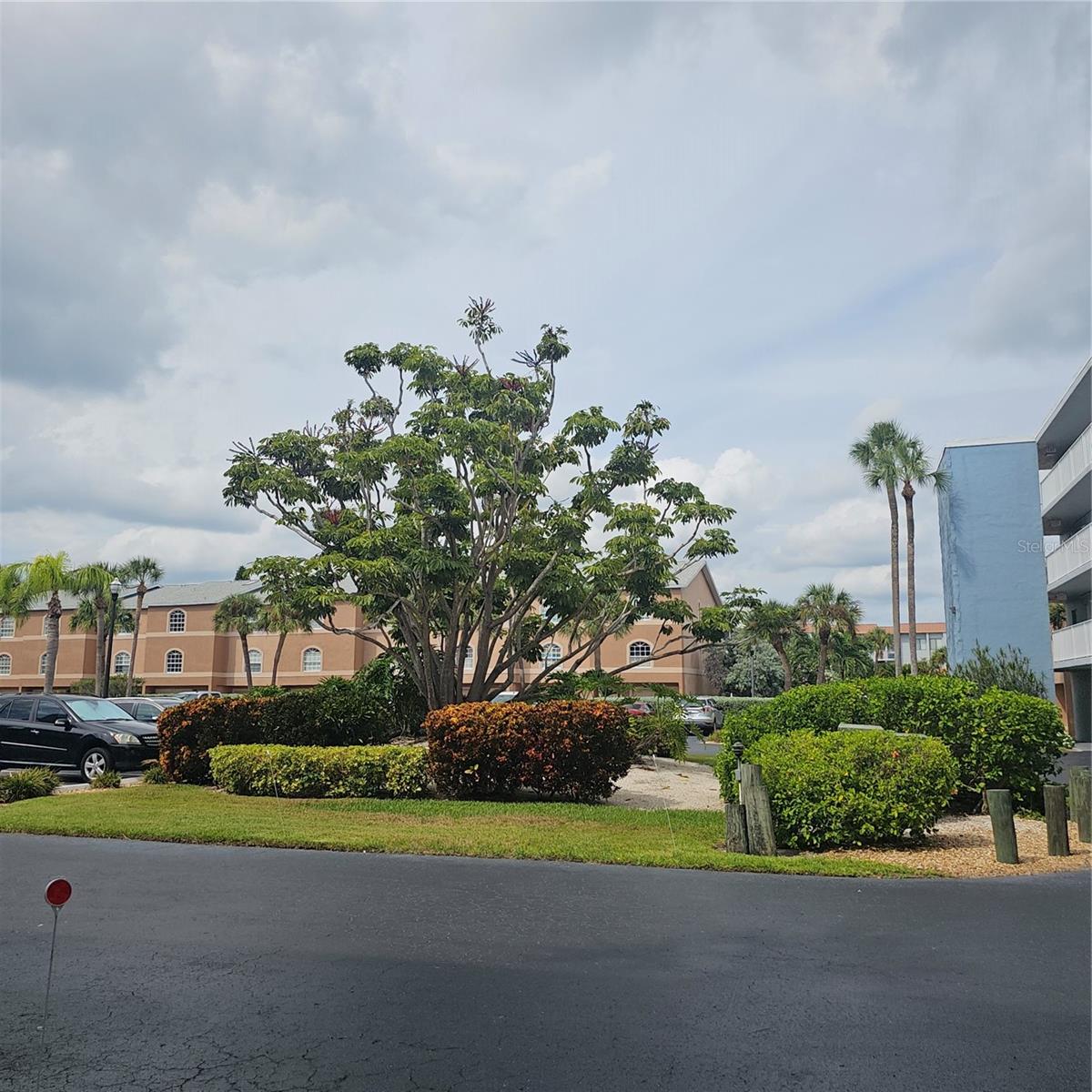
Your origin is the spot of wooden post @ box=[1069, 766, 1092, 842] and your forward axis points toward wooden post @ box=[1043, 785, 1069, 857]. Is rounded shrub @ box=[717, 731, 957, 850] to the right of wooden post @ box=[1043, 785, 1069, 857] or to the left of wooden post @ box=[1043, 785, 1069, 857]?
right

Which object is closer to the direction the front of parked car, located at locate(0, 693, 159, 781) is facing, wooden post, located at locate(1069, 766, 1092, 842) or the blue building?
the wooden post

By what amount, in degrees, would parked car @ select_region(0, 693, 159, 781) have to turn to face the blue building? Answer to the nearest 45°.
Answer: approximately 45° to its left

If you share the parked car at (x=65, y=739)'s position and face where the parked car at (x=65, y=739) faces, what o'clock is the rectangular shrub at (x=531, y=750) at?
The rectangular shrub is roughly at 12 o'clock from the parked car.

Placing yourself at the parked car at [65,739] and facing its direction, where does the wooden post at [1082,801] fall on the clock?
The wooden post is roughly at 12 o'clock from the parked car.

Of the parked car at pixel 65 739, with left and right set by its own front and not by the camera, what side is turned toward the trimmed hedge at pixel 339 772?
front

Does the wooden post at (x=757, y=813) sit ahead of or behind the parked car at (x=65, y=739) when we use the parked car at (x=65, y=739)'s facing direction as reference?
ahead

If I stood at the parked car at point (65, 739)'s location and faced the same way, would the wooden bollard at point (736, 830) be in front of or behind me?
in front

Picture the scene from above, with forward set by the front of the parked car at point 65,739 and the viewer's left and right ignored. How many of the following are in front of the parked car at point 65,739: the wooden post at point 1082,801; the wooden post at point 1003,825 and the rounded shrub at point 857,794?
3

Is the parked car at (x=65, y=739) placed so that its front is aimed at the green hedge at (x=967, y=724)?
yes

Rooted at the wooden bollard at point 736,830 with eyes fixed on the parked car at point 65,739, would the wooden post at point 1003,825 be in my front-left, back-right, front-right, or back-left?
back-right

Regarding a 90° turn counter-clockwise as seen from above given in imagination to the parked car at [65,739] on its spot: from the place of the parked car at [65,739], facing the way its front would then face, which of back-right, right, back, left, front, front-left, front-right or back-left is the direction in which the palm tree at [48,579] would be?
front-left

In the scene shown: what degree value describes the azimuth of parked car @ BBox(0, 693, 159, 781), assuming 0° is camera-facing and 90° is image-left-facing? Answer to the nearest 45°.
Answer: approximately 315°
